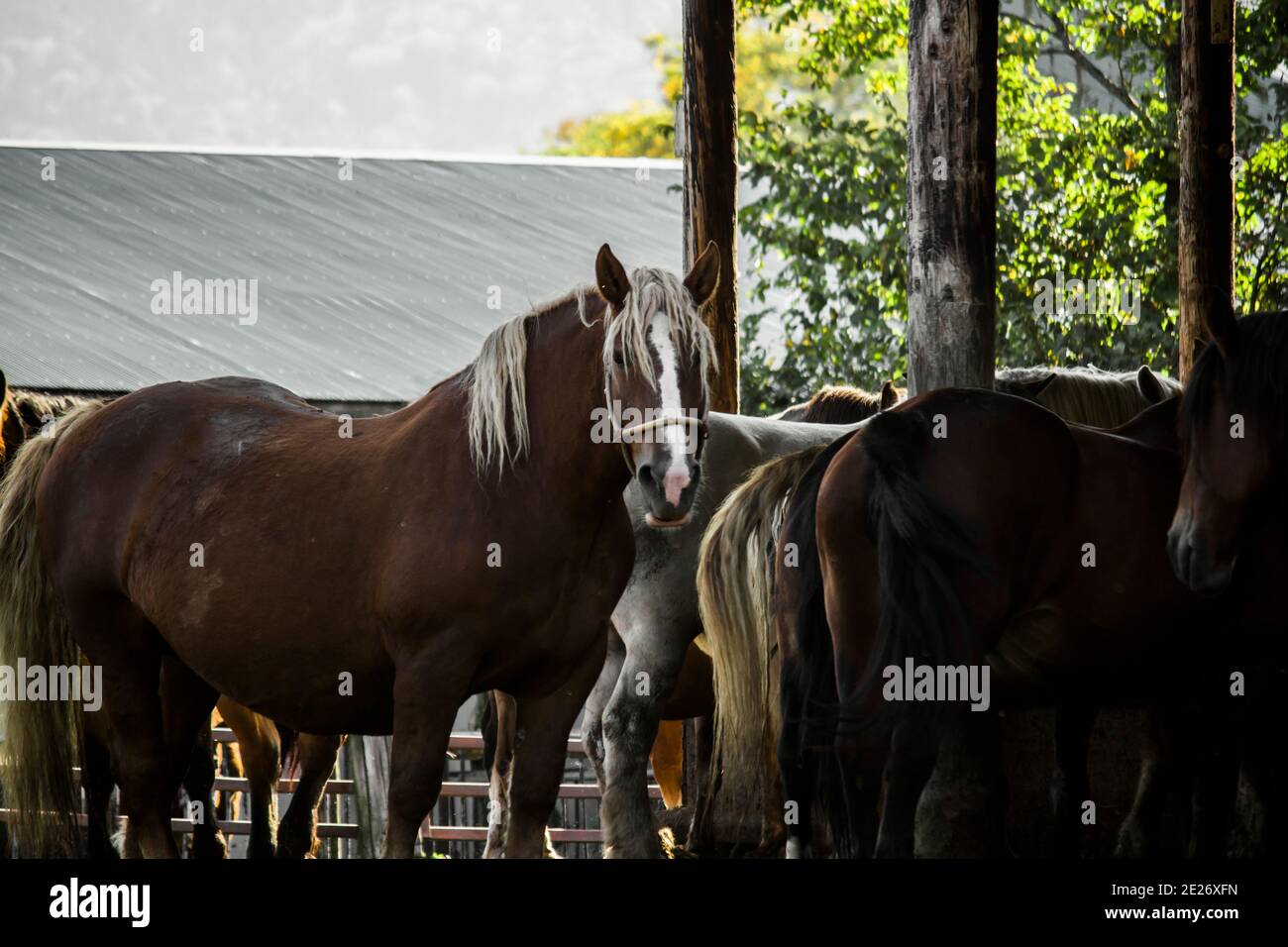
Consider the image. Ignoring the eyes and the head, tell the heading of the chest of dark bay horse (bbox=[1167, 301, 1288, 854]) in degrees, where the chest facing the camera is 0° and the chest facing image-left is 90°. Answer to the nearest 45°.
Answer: approximately 45°

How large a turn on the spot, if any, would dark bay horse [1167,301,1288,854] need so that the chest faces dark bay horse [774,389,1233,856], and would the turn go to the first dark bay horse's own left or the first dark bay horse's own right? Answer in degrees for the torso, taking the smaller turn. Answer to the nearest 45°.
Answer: approximately 45° to the first dark bay horse's own right

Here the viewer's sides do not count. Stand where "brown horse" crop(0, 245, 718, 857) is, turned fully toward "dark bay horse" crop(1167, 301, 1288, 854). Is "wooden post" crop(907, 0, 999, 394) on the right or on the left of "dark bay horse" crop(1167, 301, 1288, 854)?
left

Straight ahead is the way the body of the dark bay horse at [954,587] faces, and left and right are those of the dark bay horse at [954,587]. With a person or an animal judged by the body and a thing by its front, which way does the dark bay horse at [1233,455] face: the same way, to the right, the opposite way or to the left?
the opposite way

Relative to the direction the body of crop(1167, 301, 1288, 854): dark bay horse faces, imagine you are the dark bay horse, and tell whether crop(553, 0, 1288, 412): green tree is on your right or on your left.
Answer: on your right

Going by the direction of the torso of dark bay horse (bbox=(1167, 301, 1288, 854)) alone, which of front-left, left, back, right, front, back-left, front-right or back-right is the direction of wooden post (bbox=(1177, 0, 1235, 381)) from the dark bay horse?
back-right

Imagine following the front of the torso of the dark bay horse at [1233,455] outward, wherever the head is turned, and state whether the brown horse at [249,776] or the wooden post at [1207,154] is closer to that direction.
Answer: the brown horse

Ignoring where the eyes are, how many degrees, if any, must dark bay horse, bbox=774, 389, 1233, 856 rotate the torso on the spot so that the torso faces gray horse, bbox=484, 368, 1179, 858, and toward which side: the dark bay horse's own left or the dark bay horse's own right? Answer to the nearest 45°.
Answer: approximately 90° to the dark bay horse's own left

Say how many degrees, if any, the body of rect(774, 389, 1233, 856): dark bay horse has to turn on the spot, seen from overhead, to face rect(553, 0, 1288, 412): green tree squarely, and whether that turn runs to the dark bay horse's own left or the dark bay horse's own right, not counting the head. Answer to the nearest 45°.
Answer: approximately 45° to the dark bay horse's own left
